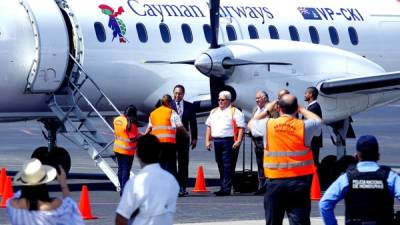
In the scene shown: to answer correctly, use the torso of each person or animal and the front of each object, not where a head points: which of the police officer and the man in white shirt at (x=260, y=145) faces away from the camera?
the police officer

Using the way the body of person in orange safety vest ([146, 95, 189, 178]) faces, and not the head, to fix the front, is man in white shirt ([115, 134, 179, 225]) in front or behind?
behind

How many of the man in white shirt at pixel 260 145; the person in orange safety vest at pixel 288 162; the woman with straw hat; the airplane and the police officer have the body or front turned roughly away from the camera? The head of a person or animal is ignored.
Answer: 3

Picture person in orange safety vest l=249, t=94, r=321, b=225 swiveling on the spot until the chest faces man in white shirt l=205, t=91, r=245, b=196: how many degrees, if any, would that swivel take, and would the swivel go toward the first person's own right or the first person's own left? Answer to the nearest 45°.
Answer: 0° — they already face them

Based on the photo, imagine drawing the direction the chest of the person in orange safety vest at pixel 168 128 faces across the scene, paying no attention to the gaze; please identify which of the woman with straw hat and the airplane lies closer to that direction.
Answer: the airplane

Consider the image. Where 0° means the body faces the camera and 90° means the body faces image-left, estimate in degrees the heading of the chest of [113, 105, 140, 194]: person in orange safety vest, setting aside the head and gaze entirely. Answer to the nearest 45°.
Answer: approximately 225°

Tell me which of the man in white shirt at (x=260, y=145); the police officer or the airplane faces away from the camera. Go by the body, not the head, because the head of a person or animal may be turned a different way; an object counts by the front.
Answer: the police officer

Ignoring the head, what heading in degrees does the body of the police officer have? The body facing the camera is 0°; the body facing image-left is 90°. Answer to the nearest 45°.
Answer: approximately 180°

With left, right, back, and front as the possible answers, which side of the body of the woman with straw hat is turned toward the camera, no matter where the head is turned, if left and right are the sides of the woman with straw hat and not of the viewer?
back
